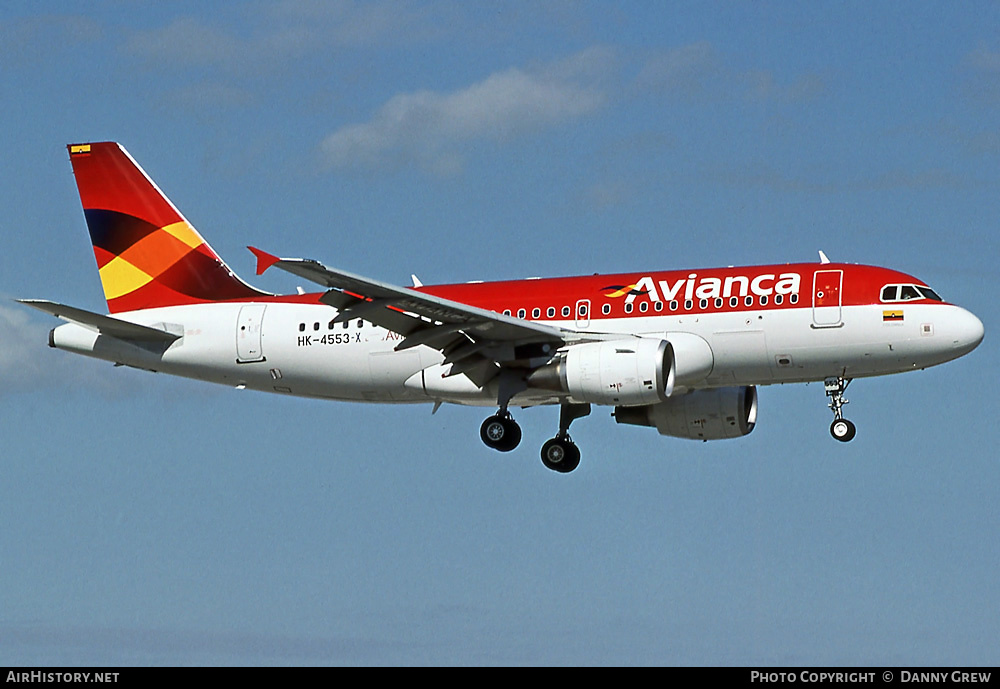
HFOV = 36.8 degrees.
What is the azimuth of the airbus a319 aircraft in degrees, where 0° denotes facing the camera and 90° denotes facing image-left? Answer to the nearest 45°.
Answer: approximately 270°
